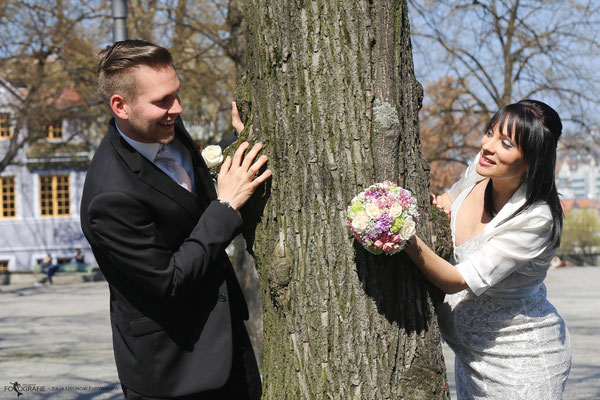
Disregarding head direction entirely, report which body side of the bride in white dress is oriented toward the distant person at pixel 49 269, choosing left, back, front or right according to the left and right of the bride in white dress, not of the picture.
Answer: right

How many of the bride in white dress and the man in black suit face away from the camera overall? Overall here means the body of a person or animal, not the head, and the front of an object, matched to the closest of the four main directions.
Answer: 0

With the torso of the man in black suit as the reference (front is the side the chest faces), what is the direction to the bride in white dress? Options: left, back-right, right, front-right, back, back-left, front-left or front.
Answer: front-left

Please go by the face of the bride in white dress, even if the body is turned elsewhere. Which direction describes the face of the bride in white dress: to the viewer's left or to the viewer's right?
to the viewer's left

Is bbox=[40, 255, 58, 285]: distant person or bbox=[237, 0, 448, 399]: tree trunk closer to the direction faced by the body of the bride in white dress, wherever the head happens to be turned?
the tree trunk

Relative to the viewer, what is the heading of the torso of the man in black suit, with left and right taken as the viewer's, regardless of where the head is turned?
facing the viewer and to the right of the viewer

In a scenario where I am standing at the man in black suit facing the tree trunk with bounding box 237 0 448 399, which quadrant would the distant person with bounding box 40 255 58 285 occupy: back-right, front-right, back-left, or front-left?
back-left

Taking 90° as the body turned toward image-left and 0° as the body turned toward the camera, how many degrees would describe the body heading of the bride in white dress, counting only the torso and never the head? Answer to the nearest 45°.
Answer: approximately 45°

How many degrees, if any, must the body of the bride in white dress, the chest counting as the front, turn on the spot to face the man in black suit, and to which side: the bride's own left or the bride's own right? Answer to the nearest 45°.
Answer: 0° — they already face them

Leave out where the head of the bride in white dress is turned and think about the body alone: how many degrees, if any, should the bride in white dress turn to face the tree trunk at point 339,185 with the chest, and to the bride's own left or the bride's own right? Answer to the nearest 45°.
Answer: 0° — they already face it
